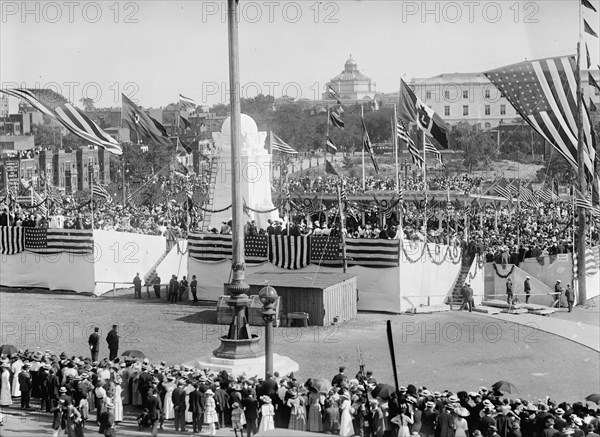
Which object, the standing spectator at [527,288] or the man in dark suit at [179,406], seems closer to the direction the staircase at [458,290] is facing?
the man in dark suit

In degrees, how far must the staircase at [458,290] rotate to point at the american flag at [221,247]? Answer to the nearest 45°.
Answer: approximately 45° to its right

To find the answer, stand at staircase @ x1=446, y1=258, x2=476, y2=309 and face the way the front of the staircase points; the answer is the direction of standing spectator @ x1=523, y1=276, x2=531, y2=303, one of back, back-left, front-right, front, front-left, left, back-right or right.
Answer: back-left

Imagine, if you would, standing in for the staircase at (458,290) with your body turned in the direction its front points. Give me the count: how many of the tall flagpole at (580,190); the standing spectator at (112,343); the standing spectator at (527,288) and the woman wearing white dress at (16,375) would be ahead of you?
2

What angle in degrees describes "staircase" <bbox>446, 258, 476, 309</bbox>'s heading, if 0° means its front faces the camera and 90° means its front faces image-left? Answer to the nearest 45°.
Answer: approximately 45°
